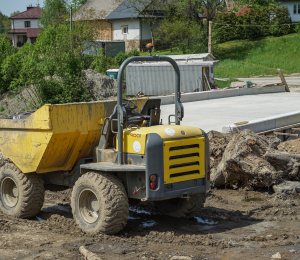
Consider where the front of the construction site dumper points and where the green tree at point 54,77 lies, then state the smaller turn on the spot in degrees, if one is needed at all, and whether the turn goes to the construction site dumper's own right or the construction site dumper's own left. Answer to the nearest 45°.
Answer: approximately 45° to the construction site dumper's own right

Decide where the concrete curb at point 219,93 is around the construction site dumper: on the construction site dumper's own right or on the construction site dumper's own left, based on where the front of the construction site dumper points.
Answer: on the construction site dumper's own right

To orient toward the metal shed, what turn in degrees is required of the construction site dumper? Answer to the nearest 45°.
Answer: approximately 45° to its right

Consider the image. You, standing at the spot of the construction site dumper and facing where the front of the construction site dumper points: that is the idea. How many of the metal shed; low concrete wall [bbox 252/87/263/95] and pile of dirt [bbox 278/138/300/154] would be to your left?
0

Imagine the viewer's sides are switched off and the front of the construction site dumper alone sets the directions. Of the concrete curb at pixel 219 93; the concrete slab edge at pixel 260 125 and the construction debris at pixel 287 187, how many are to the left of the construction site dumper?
0

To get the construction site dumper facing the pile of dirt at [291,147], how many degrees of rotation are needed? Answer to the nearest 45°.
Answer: approximately 90° to its right

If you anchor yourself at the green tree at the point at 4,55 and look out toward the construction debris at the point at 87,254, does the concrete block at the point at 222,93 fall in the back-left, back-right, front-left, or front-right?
front-left

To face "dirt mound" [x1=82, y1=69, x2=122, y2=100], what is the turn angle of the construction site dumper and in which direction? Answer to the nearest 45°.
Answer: approximately 45° to its right

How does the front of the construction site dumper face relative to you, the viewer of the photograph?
facing away from the viewer and to the left of the viewer

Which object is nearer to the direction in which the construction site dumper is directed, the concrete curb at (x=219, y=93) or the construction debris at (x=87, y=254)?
the concrete curb

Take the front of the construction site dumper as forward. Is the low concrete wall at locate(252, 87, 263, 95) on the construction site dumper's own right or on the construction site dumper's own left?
on the construction site dumper's own right
